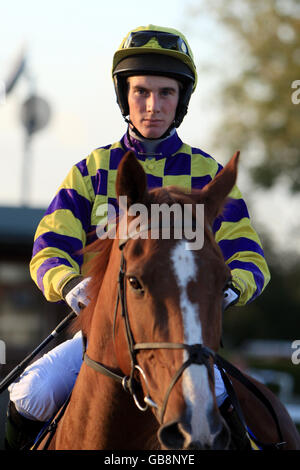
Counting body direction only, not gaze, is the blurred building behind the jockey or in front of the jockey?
behind

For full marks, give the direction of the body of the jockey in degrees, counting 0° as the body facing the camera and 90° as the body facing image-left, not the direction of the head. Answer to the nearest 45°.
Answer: approximately 0°

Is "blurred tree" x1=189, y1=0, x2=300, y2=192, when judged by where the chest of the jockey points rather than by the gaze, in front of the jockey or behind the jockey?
behind
